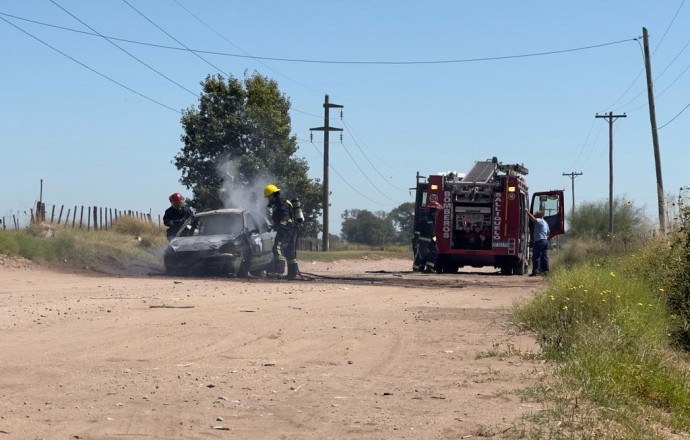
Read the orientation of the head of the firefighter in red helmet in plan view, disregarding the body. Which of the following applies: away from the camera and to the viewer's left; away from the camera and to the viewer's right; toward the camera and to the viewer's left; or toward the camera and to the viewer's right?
toward the camera and to the viewer's right

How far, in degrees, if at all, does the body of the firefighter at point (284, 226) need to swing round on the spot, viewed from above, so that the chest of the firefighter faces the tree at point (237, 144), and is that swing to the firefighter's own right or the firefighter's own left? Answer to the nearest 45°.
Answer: approximately 90° to the firefighter's own right

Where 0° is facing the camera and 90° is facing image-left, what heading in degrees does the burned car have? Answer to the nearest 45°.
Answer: approximately 45°

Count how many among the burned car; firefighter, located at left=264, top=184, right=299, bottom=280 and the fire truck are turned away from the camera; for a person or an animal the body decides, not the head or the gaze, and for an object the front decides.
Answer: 1

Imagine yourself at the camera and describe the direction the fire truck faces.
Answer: facing away from the viewer

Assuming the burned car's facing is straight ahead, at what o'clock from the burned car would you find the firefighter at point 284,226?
The firefighter is roughly at 8 o'clock from the burned car.

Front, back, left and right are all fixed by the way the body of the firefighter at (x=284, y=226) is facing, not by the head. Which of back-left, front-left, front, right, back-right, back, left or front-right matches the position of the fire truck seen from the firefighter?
back-right

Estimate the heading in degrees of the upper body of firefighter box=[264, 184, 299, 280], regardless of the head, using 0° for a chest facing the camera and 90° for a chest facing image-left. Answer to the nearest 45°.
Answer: approximately 90°
